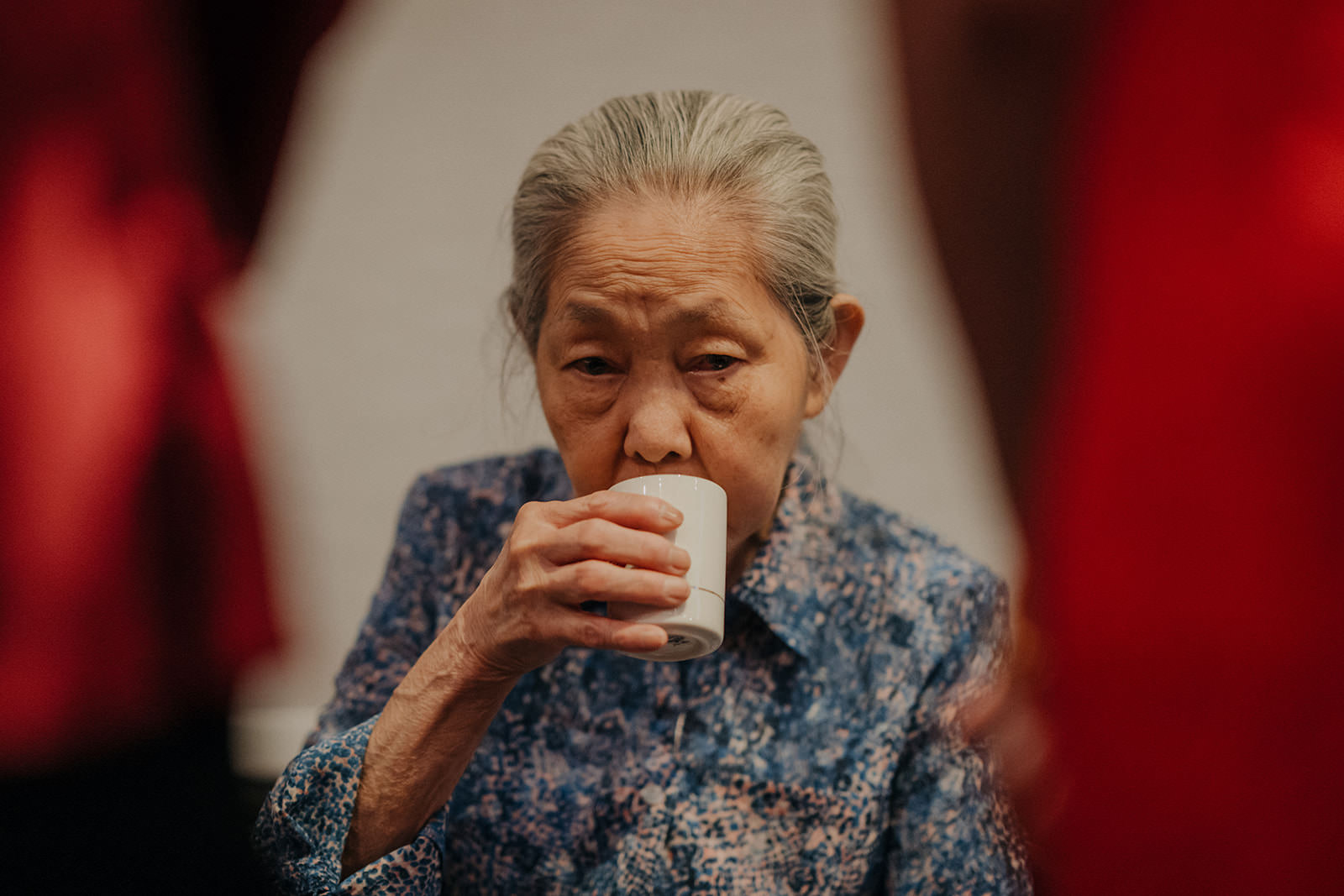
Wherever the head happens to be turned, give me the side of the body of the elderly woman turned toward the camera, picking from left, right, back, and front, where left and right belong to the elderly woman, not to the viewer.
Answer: front

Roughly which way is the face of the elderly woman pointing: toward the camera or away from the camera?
toward the camera
